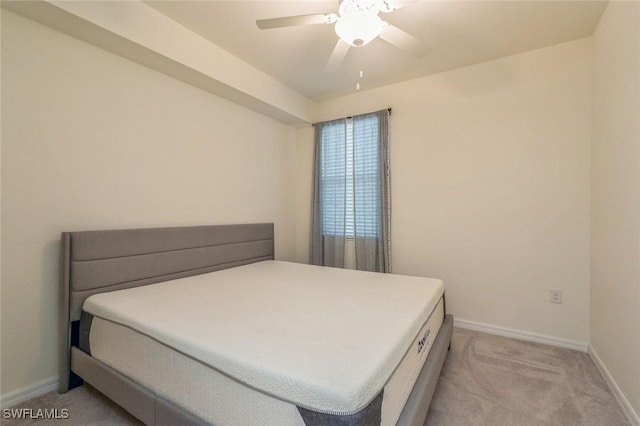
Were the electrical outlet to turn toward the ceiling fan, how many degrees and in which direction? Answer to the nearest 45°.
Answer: approximately 45° to its right

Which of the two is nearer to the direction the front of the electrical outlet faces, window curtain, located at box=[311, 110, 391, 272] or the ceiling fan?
the ceiling fan

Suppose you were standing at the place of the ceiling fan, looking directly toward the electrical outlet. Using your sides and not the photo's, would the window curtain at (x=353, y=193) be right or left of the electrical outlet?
left

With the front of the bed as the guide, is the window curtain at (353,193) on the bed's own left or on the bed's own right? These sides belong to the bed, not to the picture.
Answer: on the bed's own left

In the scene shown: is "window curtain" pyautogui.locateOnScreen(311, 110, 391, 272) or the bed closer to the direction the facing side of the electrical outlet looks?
the bed

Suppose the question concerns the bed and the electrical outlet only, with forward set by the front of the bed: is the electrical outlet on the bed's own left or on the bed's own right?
on the bed's own left

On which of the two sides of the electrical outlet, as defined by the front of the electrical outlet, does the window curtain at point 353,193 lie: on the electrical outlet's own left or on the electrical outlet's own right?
on the electrical outlet's own right

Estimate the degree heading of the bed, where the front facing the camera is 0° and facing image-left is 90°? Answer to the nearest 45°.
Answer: approximately 315°

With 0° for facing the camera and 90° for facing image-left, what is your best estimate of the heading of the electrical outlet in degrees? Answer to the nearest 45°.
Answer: approximately 0°

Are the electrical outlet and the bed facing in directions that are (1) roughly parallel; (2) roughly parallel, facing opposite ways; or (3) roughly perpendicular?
roughly perpendicular
